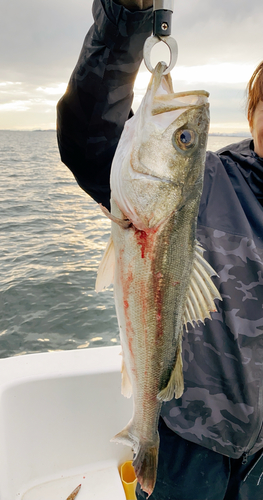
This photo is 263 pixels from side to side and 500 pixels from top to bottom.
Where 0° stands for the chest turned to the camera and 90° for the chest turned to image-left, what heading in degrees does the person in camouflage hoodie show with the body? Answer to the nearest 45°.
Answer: approximately 0°
